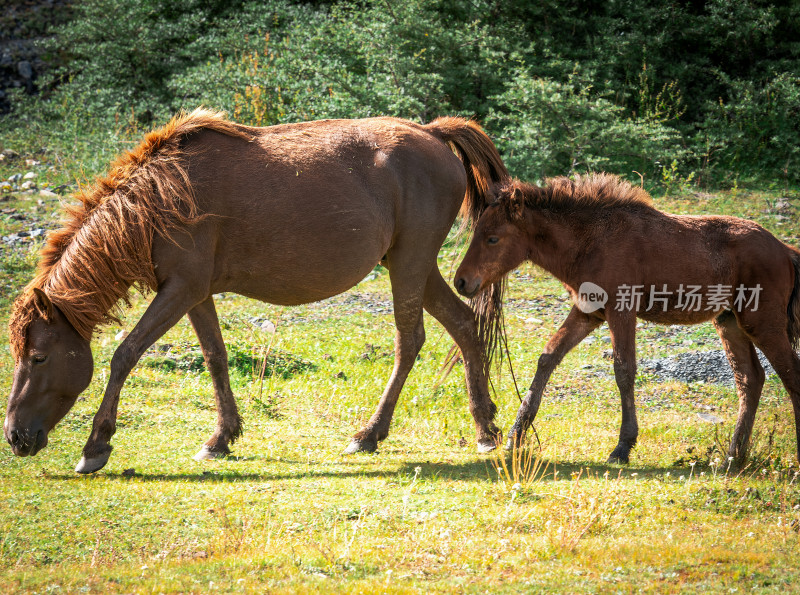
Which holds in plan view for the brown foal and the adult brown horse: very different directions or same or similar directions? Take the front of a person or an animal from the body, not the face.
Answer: same or similar directions

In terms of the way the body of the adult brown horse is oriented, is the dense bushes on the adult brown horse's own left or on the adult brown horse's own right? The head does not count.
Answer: on the adult brown horse's own right

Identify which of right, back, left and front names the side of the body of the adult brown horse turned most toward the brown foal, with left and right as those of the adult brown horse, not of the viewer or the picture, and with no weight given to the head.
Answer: back

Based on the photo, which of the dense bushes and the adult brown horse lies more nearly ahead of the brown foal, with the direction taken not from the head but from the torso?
the adult brown horse

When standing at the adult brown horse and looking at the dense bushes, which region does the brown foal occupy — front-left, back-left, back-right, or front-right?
front-right

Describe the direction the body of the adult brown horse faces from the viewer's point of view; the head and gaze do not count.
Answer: to the viewer's left

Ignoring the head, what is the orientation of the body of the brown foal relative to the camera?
to the viewer's left

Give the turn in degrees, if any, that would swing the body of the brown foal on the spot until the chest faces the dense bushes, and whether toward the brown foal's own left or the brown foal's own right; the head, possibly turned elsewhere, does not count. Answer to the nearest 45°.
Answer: approximately 90° to the brown foal's own right

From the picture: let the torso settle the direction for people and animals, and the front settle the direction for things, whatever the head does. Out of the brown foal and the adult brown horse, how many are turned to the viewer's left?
2
